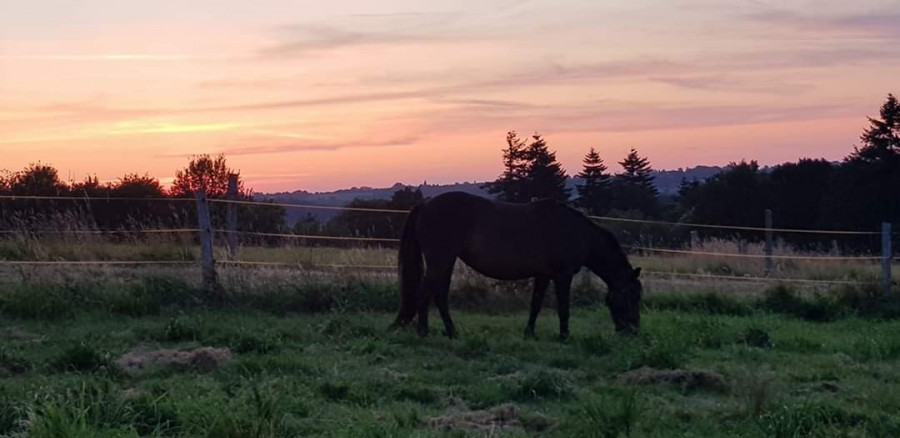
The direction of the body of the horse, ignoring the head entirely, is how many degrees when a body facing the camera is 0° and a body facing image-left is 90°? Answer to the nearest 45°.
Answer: approximately 270°

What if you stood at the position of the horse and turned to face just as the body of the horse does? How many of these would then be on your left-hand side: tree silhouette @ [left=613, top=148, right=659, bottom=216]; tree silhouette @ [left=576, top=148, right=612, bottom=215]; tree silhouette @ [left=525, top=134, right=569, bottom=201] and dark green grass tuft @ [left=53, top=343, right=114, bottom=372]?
3

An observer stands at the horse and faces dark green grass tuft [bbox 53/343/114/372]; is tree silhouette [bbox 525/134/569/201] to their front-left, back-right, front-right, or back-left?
back-right

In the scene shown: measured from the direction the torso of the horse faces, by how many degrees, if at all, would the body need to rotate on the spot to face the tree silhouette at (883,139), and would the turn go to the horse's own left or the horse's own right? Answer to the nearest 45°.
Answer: approximately 45° to the horse's own left

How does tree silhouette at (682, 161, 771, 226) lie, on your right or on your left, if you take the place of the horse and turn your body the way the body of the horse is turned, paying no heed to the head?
on your left

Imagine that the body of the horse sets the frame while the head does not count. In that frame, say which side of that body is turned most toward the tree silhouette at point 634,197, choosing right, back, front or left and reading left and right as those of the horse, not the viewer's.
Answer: left

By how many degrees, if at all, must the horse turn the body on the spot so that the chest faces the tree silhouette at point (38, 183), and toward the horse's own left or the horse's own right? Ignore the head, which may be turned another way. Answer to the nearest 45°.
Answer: approximately 135° to the horse's own left

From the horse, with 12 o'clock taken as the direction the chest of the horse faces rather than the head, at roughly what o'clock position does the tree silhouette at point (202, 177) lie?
The tree silhouette is roughly at 8 o'clock from the horse.

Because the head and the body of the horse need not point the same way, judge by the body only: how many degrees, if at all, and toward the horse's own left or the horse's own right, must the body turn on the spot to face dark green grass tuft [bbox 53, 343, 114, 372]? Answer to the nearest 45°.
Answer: approximately 135° to the horse's own right

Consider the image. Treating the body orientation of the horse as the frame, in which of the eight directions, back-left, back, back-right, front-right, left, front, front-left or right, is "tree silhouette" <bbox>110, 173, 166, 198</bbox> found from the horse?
back-left

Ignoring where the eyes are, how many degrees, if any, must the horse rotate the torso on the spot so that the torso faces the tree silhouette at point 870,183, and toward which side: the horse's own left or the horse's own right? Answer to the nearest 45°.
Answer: approximately 45° to the horse's own left

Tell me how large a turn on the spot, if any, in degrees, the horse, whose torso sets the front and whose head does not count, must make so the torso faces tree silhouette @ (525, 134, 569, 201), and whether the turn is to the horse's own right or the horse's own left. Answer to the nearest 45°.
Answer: approximately 90° to the horse's own left
